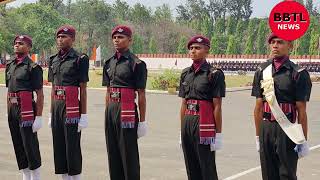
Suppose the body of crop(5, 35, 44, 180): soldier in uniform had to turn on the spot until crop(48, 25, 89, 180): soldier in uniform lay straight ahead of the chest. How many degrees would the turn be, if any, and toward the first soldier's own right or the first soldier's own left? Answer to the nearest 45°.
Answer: approximately 90° to the first soldier's own left

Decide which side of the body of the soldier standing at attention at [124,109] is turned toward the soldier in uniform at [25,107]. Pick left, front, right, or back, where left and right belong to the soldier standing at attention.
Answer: right

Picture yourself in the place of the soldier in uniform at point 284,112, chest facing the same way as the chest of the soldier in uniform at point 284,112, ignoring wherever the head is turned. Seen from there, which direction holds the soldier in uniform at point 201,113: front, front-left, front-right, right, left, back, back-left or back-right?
front-right

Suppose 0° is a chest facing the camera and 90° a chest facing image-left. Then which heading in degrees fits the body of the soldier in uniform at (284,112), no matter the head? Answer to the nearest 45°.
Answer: approximately 45°

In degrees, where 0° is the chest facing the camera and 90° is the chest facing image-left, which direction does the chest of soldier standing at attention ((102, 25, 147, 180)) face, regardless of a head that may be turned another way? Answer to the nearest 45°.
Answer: approximately 45°

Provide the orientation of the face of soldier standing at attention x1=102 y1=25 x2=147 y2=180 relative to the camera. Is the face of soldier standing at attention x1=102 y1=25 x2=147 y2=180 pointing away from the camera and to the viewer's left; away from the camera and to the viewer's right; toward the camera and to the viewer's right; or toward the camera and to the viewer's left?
toward the camera and to the viewer's left

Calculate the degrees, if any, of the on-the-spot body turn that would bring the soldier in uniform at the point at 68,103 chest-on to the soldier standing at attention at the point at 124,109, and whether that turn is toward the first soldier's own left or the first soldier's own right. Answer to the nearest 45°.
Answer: approximately 90° to the first soldier's own left

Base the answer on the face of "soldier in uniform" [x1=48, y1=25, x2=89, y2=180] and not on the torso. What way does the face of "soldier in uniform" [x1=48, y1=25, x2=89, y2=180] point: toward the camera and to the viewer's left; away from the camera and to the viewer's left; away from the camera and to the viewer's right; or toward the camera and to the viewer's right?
toward the camera and to the viewer's left

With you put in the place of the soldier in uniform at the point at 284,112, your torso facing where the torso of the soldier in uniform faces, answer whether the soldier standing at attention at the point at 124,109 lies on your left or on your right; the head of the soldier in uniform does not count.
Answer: on your right

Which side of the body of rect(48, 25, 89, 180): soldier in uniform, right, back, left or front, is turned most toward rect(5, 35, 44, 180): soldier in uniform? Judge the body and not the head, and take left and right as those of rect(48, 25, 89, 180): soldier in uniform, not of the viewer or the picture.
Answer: right

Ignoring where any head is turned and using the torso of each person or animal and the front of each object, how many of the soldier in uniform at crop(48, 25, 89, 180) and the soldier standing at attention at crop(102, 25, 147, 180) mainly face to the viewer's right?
0

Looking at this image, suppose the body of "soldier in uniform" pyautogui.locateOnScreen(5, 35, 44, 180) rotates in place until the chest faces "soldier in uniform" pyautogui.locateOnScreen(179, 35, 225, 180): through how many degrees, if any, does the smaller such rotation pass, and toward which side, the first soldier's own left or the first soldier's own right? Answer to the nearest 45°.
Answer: approximately 90° to the first soldier's own left

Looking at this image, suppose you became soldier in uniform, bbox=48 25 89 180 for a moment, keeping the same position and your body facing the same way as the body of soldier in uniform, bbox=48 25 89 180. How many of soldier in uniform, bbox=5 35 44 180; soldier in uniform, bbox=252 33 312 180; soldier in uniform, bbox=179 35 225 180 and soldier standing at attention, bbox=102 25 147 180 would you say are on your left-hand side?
3

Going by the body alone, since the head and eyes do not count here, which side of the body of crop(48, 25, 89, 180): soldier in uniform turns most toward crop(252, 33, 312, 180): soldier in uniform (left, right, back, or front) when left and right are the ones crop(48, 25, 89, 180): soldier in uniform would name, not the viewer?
left

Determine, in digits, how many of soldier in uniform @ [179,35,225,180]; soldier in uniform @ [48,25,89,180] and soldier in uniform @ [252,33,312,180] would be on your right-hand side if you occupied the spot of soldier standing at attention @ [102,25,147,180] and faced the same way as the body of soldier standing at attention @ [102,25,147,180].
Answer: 1
